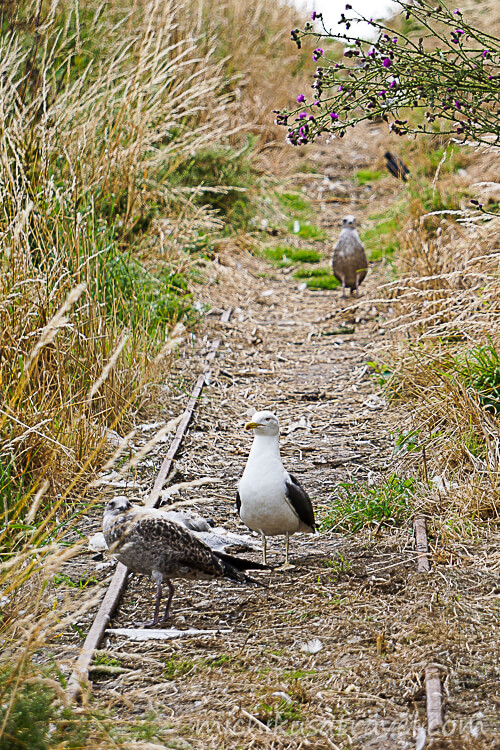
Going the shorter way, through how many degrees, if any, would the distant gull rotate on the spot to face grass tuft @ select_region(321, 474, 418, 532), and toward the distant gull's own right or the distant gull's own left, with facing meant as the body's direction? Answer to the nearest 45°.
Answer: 0° — it already faces it

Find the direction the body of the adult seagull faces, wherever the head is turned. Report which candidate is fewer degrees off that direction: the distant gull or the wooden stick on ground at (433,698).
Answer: the wooden stick on ground

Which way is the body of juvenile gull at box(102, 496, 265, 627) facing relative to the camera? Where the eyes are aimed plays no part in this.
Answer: to the viewer's left

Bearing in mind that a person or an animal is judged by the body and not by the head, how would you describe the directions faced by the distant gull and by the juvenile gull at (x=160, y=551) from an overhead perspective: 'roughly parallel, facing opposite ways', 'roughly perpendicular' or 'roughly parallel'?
roughly perpendicular

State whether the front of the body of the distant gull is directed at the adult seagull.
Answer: yes

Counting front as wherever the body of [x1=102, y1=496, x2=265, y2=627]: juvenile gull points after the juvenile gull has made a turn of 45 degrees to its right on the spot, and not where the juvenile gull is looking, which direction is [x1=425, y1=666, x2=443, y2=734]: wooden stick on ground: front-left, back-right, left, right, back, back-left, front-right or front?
back

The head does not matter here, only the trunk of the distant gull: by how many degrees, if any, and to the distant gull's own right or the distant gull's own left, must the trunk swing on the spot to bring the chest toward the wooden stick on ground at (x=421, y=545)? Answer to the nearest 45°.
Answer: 0° — it already faces it

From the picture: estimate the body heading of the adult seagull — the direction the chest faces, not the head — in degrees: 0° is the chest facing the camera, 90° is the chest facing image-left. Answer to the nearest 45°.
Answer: approximately 45°

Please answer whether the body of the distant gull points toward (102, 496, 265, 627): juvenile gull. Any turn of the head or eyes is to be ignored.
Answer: yes

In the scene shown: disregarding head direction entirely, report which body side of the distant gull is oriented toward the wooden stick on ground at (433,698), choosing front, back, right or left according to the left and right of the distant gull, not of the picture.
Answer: front

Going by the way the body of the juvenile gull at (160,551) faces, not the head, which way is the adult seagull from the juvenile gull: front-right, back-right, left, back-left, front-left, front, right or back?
back-right

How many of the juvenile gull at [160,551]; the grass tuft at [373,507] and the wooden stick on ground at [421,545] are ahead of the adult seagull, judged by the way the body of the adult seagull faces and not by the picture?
1

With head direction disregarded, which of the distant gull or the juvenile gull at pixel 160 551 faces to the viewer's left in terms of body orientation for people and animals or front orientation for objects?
the juvenile gull
